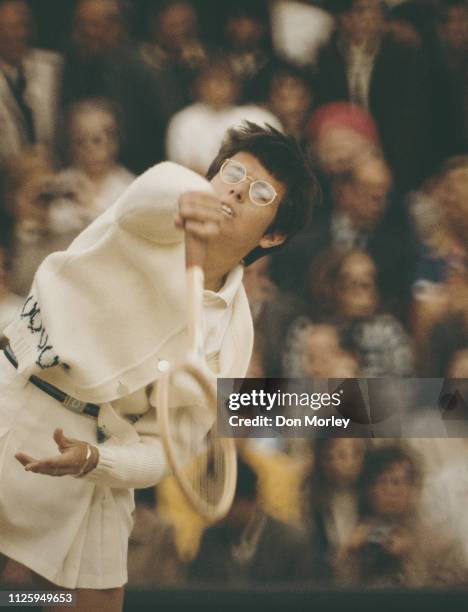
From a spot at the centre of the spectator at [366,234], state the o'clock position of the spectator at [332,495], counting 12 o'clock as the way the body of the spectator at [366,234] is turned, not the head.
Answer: the spectator at [332,495] is roughly at 12 o'clock from the spectator at [366,234].

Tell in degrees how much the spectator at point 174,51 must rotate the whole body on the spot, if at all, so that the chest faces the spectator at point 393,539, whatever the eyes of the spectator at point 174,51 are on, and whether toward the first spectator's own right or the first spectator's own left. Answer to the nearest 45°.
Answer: approximately 45° to the first spectator's own left

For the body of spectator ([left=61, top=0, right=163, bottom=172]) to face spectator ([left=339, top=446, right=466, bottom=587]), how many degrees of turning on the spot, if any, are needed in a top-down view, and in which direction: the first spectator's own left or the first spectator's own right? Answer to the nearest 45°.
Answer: approximately 45° to the first spectator's own left

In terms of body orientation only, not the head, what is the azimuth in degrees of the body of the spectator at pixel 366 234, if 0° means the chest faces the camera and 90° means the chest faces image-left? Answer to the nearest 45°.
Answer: approximately 0°

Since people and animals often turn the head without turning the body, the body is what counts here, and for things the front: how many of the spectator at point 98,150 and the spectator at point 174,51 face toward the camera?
2

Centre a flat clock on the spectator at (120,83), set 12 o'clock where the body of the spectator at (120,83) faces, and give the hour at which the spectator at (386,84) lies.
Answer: the spectator at (386,84) is roughly at 9 o'clock from the spectator at (120,83).
